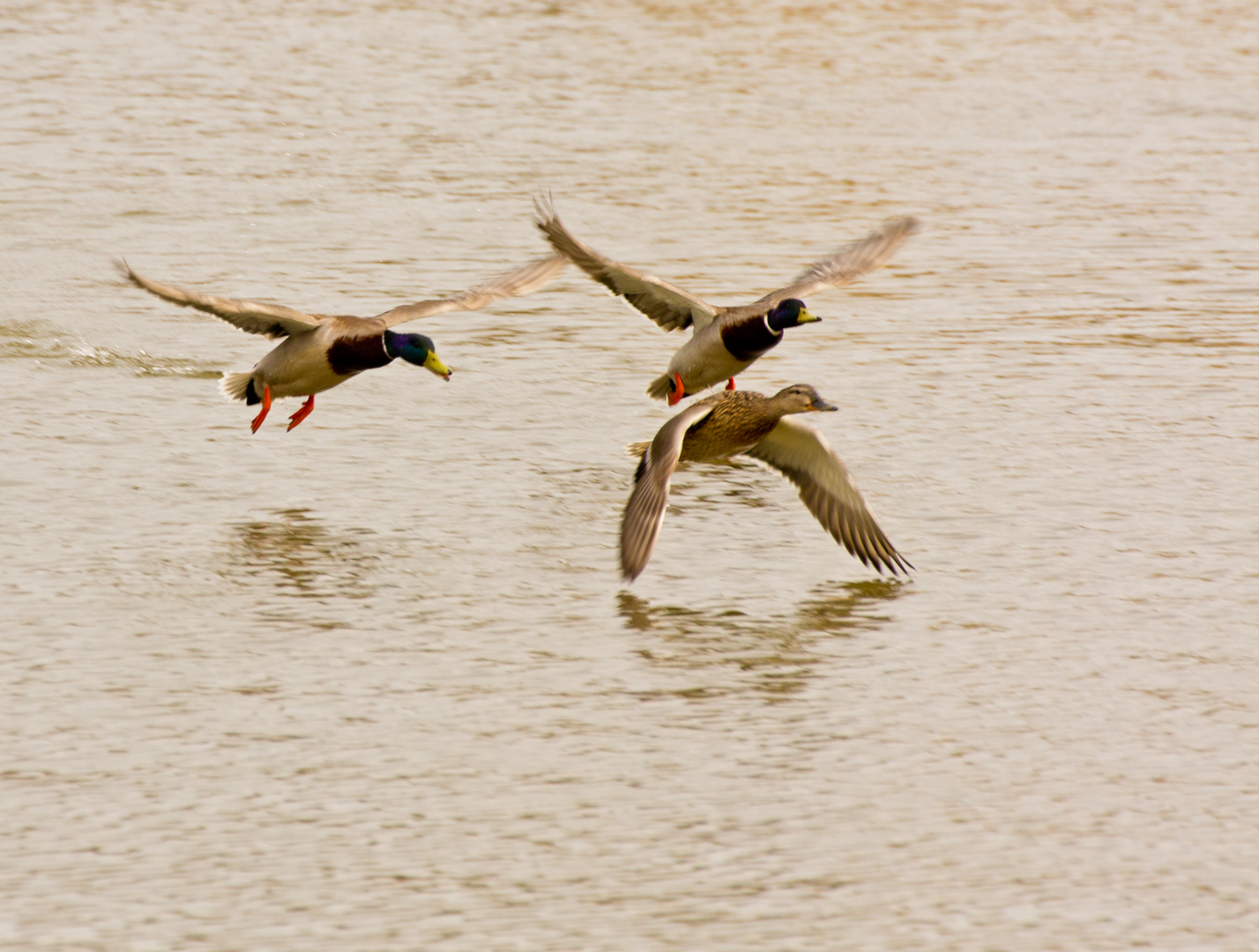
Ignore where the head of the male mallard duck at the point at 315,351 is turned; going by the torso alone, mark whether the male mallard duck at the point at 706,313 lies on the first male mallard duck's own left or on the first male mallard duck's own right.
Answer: on the first male mallard duck's own left

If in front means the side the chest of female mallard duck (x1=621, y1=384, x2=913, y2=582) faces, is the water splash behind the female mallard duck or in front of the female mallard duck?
behind

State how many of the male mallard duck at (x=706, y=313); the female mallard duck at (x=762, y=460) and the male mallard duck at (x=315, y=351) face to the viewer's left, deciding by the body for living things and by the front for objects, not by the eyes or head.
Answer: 0

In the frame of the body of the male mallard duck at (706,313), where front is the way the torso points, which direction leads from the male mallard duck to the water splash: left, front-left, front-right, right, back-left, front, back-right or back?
back-right

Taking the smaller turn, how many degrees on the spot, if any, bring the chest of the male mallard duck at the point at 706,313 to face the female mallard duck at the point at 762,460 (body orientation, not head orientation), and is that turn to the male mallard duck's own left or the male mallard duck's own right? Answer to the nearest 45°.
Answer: approximately 45° to the male mallard duck's own right

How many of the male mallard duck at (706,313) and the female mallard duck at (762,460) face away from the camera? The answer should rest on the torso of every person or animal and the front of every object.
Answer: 0

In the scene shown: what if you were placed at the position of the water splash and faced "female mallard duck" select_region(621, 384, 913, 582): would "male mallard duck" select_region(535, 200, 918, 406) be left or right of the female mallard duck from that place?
left

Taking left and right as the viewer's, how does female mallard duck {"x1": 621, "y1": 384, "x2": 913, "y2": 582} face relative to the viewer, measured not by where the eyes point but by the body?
facing the viewer and to the right of the viewer

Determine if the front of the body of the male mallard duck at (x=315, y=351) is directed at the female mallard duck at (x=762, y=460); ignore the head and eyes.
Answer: yes

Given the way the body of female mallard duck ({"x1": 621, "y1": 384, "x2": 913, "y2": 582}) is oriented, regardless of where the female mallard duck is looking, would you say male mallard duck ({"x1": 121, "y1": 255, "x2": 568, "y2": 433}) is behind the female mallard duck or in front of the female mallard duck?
behind

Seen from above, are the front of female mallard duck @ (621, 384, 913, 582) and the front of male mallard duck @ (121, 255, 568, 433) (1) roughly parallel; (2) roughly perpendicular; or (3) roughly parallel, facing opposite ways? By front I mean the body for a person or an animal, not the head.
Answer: roughly parallel
